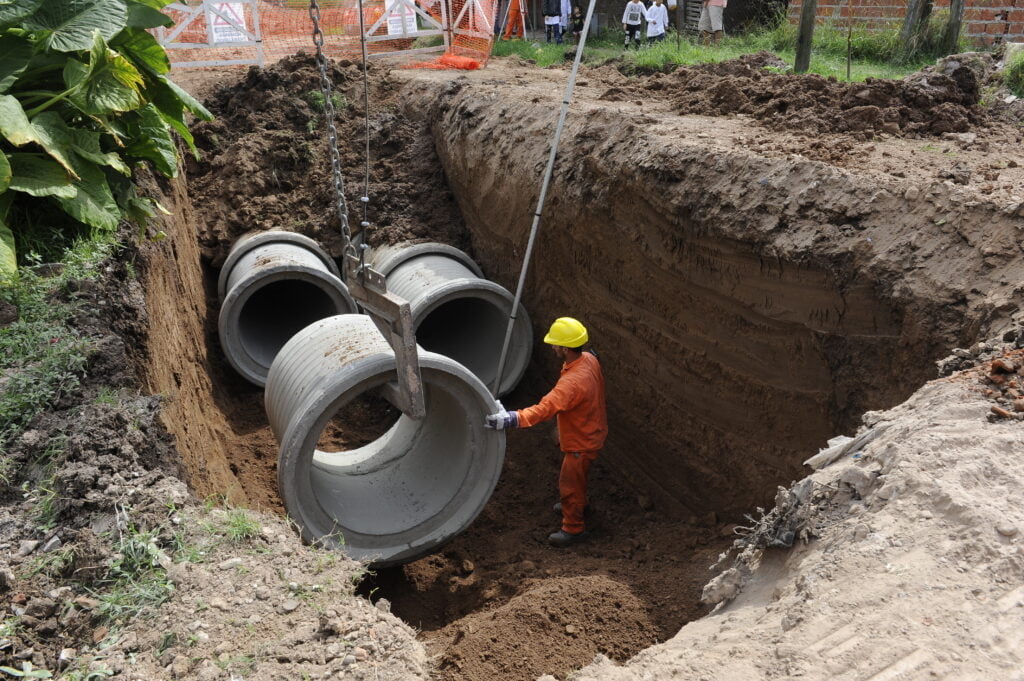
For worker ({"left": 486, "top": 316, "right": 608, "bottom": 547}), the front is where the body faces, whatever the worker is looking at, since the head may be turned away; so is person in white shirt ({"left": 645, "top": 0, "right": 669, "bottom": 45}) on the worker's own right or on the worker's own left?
on the worker's own right

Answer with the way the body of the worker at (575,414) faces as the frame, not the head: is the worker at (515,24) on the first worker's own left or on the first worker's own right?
on the first worker's own right

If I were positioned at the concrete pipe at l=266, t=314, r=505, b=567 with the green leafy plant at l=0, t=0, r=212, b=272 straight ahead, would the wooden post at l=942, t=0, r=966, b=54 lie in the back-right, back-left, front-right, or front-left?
back-right

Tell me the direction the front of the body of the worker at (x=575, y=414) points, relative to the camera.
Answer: to the viewer's left

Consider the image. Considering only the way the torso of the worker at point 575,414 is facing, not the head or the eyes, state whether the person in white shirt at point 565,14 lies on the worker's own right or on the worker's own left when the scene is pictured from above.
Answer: on the worker's own right

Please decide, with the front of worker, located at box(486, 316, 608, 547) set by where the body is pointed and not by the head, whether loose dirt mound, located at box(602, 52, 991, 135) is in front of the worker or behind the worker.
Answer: behind

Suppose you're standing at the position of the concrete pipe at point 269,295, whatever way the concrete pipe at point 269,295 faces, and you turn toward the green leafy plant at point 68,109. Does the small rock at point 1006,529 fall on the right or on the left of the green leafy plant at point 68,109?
left

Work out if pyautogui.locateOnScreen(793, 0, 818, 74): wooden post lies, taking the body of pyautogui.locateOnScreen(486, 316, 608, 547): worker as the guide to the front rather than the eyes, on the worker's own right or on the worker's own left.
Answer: on the worker's own right

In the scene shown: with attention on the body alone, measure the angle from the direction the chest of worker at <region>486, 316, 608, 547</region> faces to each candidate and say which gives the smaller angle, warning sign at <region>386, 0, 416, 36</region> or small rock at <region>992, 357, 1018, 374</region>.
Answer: the warning sign

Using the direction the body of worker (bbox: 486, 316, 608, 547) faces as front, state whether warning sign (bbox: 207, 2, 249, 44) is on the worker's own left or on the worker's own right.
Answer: on the worker's own right

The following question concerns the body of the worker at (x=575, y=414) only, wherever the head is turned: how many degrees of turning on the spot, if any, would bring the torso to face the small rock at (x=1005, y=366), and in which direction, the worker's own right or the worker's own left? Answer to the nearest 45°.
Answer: approximately 135° to the worker's own left

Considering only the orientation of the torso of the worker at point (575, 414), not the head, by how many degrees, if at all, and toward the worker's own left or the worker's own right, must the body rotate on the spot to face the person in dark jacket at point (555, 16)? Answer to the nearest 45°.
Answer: approximately 90° to the worker's own right
